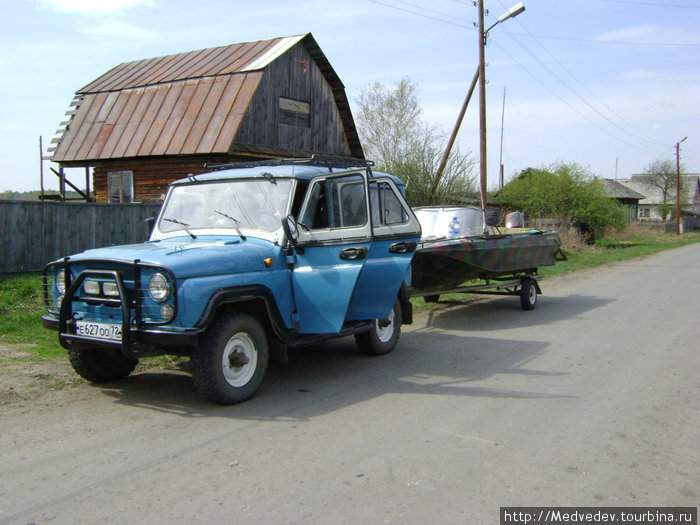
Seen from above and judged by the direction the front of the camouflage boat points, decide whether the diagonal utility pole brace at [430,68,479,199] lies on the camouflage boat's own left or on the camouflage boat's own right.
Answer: on the camouflage boat's own right

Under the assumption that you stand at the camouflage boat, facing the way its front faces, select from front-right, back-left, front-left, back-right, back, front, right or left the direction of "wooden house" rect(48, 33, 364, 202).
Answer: right

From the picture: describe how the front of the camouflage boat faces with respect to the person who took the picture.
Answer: facing the viewer and to the left of the viewer

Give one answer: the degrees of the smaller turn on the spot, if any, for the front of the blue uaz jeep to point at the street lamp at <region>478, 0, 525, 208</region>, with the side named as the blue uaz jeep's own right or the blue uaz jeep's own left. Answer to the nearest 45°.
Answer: approximately 180°

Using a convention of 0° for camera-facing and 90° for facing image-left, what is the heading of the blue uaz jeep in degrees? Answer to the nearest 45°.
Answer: approximately 45°

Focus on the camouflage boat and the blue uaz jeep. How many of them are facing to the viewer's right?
0

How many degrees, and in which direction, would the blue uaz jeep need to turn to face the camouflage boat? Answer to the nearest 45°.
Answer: approximately 180°

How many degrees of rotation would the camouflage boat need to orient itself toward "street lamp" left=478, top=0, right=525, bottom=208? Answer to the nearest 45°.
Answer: approximately 135° to its right

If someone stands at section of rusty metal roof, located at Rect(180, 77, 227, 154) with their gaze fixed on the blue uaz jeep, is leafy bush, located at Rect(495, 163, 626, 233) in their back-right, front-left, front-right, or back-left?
back-left

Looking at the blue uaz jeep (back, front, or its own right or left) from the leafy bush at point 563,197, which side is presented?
back

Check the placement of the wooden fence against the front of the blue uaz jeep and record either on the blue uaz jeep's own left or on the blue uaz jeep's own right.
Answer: on the blue uaz jeep's own right
